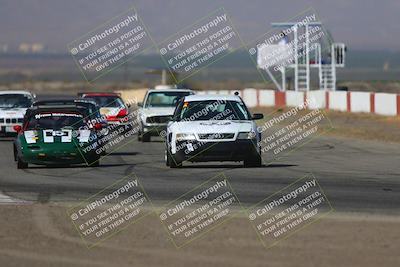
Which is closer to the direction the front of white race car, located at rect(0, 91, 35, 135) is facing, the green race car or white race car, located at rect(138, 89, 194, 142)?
the green race car

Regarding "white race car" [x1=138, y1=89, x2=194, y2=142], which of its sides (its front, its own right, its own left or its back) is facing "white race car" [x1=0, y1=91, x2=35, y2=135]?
right

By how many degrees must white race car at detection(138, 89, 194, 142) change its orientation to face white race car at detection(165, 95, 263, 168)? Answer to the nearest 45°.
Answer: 0° — it already faces it

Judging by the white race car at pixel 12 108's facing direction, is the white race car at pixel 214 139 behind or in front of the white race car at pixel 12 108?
in front

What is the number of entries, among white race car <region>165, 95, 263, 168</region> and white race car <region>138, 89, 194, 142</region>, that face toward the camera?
2

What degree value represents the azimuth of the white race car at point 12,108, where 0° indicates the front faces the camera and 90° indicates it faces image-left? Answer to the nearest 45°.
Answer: approximately 0°

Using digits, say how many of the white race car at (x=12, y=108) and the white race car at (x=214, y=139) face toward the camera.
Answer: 2

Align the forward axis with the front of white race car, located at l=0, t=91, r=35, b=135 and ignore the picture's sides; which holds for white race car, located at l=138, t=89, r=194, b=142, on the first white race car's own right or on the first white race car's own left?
on the first white race car's own left

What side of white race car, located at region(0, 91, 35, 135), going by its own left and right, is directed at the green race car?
front
